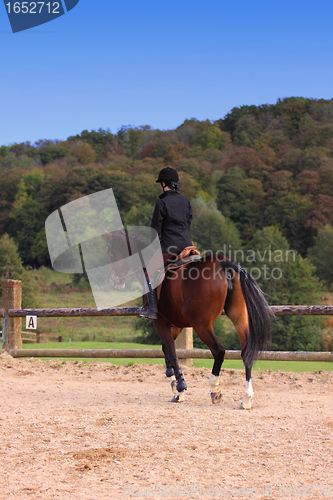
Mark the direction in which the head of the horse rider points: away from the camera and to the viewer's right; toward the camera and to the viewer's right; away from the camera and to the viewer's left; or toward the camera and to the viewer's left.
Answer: away from the camera and to the viewer's left

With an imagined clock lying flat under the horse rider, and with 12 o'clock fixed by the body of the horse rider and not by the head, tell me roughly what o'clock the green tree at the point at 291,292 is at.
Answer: The green tree is roughly at 2 o'clock from the horse rider.

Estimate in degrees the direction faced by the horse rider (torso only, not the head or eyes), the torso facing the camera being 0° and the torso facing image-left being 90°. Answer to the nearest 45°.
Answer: approximately 135°

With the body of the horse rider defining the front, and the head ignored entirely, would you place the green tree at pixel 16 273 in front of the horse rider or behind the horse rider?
in front

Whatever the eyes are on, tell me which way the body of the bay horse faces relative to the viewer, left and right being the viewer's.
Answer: facing away from the viewer and to the left of the viewer
